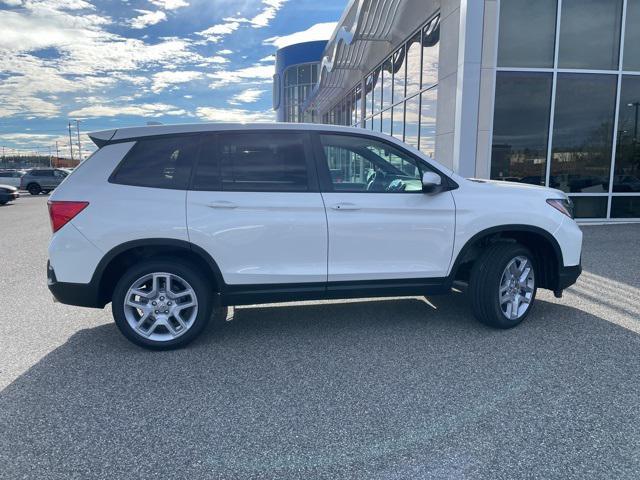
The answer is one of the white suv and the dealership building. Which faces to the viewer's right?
the white suv

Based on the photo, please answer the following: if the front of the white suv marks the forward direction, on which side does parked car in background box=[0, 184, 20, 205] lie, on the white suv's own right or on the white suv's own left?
on the white suv's own left

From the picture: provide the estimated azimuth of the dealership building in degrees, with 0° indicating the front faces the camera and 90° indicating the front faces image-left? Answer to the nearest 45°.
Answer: approximately 90°

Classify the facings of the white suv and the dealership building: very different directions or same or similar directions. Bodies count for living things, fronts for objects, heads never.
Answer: very different directions

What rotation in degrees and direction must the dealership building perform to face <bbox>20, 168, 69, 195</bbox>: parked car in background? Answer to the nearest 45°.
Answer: approximately 45° to its right

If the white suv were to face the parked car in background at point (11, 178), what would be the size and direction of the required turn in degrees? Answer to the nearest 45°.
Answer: approximately 135° to its left

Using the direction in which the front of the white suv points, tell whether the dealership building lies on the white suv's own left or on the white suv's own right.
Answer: on the white suv's own left

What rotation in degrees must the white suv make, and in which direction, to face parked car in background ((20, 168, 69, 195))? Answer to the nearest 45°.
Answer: approximately 135° to its left

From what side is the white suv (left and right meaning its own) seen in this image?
right

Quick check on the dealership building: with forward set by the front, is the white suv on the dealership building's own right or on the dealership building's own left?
on the dealership building's own left
